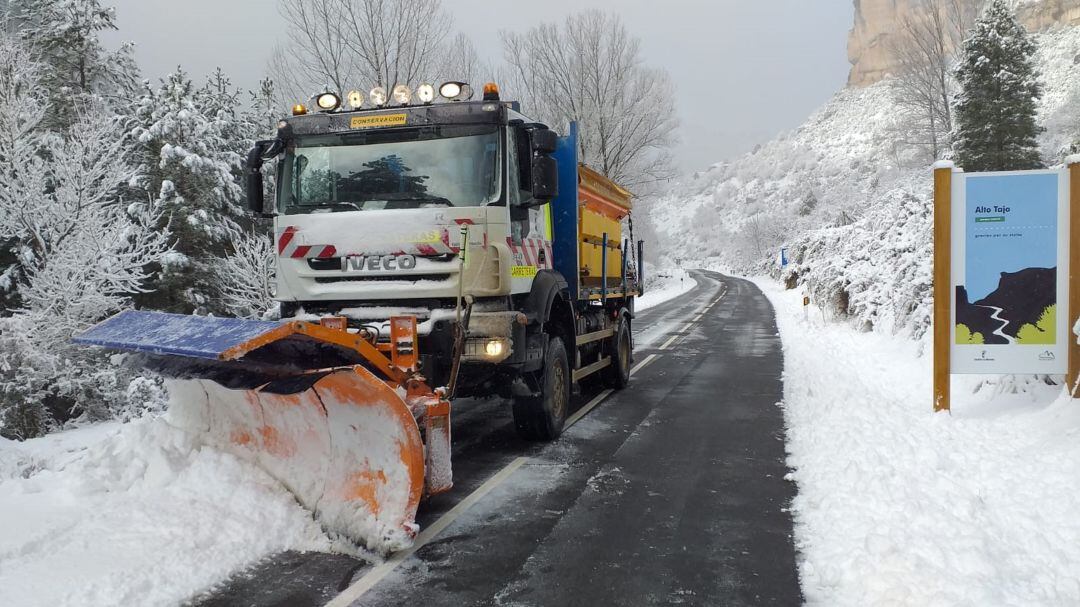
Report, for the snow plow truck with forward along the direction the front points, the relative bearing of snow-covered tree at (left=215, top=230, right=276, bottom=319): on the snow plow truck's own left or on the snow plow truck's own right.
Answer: on the snow plow truck's own right

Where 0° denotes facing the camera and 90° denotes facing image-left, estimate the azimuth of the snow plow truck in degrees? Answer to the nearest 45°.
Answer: approximately 45°

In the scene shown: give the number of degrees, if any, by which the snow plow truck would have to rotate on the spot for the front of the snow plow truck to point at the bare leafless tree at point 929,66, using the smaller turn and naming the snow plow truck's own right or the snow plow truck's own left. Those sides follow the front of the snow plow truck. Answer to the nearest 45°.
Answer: approximately 180°

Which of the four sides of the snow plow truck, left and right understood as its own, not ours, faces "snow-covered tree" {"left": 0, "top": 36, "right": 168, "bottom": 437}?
right

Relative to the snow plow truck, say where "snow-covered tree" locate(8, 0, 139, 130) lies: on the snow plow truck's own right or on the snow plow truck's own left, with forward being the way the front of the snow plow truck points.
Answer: on the snow plow truck's own right

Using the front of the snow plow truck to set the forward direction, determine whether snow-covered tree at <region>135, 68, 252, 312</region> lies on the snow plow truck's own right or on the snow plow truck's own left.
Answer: on the snow plow truck's own right

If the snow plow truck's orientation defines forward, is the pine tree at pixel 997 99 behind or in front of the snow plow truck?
behind
